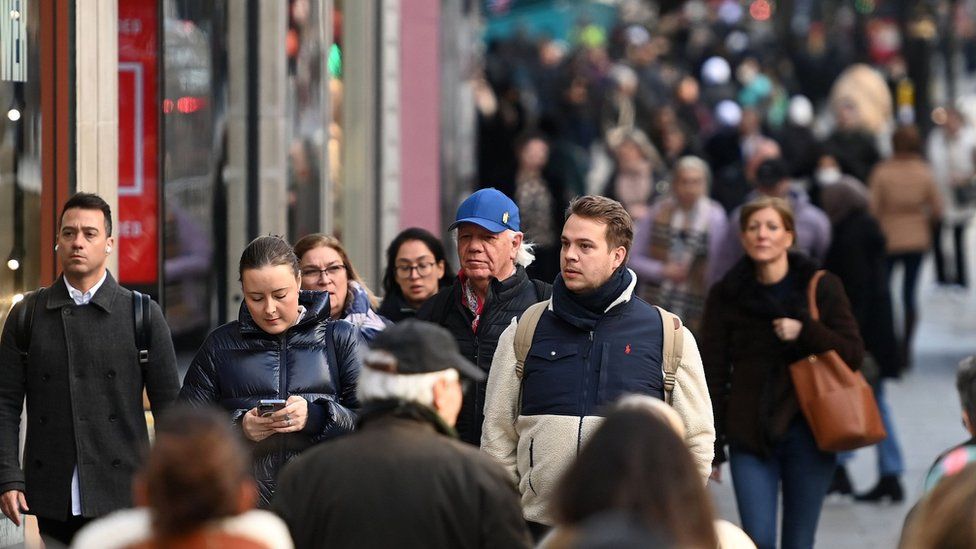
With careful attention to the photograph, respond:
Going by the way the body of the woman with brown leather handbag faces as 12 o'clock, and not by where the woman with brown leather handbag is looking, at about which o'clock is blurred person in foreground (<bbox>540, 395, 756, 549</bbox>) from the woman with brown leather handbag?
The blurred person in foreground is roughly at 12 o'clock from the woman with brown leather handbag.

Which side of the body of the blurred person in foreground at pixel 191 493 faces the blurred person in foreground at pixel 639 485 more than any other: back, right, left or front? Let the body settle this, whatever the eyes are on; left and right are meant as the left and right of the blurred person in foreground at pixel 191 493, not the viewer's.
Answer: right

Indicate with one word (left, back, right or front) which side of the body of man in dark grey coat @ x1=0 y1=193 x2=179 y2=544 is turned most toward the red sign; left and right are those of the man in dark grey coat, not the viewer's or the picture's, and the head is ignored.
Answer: back

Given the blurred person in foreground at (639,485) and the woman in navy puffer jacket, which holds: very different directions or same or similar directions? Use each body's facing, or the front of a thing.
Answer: very different directions

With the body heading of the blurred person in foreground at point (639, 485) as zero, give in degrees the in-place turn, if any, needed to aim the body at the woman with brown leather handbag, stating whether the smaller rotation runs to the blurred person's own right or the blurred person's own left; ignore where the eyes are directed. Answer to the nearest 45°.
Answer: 0° — they already face them

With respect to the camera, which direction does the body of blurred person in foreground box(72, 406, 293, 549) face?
away from the camera

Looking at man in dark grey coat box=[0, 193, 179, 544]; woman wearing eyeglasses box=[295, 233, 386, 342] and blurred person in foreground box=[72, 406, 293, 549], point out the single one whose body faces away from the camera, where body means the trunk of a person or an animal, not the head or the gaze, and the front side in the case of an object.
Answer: the blurred person in foreground

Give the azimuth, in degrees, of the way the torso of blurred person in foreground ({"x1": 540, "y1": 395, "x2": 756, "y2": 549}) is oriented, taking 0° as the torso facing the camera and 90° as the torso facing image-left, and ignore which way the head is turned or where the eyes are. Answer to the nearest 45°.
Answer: approximately 180°

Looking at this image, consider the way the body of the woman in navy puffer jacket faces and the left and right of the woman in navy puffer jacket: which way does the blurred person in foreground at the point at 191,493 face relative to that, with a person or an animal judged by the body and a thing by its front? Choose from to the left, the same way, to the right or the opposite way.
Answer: the opposite way
